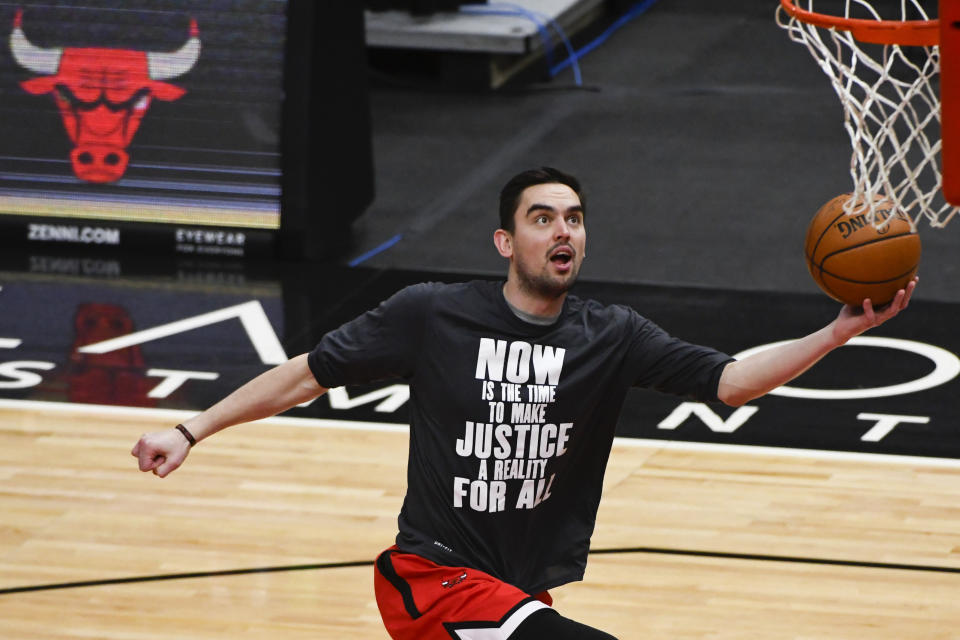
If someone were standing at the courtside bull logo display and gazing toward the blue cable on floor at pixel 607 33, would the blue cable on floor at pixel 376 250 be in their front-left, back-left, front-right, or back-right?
front-right

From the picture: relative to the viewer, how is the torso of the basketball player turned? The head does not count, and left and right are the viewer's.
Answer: facing the viewer and to the right of the viewer

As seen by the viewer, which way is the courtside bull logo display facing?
toward the camera

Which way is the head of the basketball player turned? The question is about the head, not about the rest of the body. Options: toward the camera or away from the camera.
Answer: toward the camera

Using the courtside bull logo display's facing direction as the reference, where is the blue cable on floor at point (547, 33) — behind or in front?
behind

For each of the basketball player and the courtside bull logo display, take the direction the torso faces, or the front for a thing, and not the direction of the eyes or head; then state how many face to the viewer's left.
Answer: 0

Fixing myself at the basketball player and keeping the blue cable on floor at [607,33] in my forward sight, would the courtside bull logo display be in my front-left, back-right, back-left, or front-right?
front-left

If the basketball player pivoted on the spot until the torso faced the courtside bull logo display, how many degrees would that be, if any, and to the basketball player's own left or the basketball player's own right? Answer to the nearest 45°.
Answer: approximately 180°

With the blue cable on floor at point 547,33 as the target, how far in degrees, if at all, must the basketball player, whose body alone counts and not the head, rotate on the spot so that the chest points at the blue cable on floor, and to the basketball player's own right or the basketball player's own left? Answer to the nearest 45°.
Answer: approximately 135° to the basketball player's own left

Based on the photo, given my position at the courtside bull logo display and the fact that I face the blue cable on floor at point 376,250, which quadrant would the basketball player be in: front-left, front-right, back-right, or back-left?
front-right

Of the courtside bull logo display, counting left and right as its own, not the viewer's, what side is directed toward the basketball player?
front

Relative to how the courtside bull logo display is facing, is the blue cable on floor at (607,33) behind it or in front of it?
behind

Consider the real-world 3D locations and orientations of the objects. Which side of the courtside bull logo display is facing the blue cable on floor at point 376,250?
left
